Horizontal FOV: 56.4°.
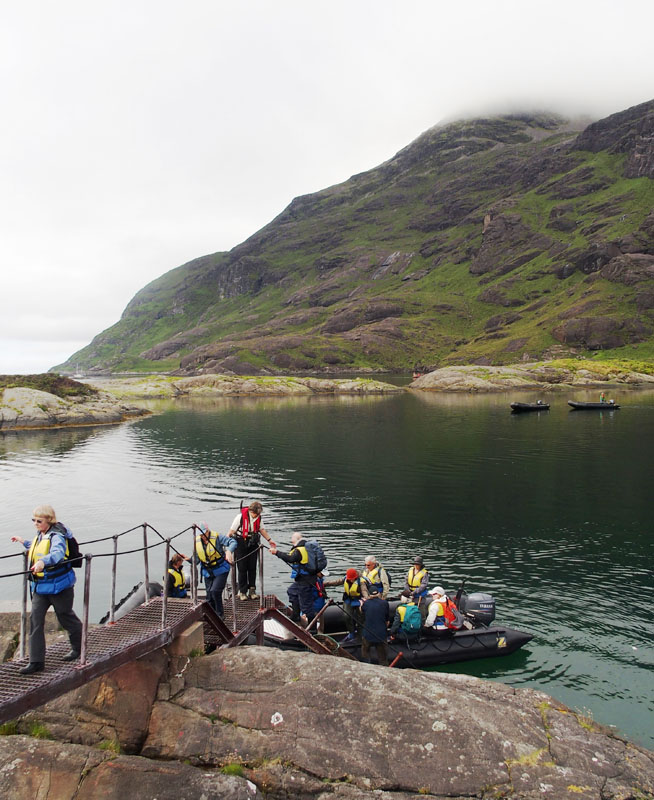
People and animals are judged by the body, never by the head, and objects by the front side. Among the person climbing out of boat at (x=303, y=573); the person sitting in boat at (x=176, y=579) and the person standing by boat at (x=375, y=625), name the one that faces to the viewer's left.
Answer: the person climbing out of boat at (x=303, y=573)

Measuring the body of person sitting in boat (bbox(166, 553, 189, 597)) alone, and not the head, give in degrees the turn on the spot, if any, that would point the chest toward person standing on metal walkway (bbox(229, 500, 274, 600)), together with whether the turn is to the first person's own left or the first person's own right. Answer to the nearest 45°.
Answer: approximately 45° to the first person's own left

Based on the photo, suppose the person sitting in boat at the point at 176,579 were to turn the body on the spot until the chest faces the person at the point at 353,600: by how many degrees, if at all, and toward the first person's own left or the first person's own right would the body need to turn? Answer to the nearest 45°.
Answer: approximately 45° to the first person's own left

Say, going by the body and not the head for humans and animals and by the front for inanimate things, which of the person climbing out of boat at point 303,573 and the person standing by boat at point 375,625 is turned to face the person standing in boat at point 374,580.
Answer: the person standing by boat at point 375,625

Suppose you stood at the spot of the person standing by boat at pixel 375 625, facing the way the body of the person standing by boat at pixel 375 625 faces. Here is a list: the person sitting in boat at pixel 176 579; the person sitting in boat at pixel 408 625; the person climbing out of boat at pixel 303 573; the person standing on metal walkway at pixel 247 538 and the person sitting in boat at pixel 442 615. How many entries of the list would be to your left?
3

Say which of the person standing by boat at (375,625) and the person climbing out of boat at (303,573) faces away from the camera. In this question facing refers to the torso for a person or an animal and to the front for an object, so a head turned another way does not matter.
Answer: the person standing by boat at (375,625)

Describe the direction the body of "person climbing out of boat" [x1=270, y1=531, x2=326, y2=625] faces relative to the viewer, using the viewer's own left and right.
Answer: facing to the left of the viewer

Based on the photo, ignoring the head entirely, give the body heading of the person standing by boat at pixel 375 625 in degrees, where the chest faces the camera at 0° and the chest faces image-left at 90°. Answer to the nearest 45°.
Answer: approximately 180°

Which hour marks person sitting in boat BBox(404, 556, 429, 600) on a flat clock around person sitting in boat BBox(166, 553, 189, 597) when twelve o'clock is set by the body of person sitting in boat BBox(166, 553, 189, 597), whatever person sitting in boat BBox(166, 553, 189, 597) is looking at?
person sitting in boat BBox(404, 556, 429, 600) is roughly at 10 o'clock from person sitting in boat BBox(166, 553, 189, 597).

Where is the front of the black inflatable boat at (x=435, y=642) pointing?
to the viewer's left

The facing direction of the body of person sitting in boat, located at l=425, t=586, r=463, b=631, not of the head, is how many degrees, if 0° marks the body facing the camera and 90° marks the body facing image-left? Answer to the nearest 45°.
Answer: approximately 135°

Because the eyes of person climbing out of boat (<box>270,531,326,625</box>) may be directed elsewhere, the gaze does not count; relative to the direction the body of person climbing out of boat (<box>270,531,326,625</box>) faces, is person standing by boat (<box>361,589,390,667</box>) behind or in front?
behind

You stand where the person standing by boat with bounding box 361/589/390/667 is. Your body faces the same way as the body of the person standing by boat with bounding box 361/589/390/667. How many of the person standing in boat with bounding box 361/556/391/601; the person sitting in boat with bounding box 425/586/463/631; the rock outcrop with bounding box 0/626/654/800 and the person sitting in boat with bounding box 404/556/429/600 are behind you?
1

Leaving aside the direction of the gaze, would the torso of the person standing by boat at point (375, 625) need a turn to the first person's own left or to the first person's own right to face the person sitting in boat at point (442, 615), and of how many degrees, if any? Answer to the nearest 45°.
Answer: approximately 45° to the first person's own right

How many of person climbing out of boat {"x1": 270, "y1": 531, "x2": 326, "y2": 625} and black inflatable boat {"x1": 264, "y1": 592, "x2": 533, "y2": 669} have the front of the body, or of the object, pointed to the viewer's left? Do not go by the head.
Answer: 2

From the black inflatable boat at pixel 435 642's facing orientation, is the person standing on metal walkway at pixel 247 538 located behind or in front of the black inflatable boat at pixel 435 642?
in front
